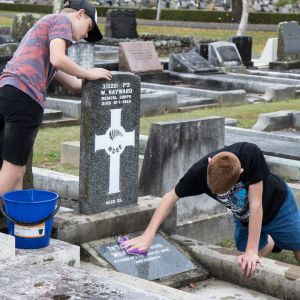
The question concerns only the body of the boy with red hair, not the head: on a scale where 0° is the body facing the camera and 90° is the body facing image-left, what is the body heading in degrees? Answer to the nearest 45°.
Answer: approximately 45°

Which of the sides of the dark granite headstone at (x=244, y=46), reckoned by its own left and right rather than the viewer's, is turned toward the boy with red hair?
front

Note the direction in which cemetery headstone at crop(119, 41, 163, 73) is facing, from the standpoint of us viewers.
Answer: facing the viewer and to the right of the viewer

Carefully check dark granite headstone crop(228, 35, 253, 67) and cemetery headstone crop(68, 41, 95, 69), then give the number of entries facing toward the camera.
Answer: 2

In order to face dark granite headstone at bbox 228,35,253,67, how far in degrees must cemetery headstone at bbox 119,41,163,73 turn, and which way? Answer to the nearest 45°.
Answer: approximately 90° to its left

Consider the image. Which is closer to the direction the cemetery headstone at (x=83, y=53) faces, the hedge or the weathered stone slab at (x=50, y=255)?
the weathered stone slab

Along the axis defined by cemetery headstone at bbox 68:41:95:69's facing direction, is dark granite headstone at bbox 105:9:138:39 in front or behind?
behind

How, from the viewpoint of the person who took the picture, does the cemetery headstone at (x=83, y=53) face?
facing the viewer

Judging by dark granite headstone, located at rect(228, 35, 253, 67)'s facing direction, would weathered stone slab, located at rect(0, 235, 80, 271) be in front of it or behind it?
in front

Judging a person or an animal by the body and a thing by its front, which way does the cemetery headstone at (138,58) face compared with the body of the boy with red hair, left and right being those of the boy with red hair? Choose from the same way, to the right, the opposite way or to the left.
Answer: to the left

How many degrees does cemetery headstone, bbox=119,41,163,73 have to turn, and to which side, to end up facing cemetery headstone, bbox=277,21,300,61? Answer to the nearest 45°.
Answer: approximately 90° to its left

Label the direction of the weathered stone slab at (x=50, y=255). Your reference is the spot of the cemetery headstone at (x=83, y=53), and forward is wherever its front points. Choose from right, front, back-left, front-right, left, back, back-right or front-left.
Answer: front

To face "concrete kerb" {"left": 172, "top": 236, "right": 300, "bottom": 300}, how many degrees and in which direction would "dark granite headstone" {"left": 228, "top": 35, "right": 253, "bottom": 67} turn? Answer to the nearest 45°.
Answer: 0° — it already faces it

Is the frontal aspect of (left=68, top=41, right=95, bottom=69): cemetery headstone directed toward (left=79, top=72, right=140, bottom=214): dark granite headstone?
yes

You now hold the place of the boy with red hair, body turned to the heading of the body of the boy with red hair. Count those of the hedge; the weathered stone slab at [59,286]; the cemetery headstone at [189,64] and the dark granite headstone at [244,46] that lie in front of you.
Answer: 1

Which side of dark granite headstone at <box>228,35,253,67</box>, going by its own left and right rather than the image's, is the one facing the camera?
front

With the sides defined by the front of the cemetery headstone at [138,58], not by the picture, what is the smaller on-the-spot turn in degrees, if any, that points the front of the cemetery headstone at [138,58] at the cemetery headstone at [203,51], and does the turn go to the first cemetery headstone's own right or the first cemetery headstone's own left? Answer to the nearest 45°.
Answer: approximately 90° to the first cemetery headstone's own left

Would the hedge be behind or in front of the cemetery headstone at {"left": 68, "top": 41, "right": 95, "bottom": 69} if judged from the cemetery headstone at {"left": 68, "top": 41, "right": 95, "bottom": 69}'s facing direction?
behind

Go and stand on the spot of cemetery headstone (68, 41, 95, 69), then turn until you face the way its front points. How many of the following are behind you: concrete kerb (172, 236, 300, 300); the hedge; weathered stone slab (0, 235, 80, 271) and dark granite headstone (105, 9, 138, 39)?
2
